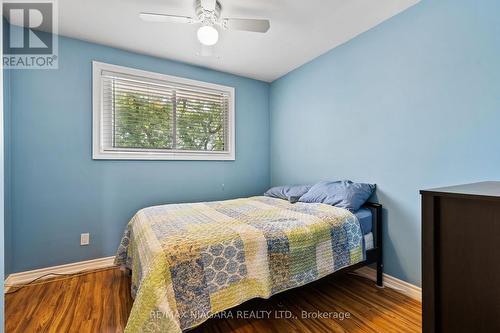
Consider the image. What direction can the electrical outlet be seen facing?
toward the camera

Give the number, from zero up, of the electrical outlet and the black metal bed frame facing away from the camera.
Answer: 0

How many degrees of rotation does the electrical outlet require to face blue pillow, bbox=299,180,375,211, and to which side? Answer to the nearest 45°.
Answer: approximately 45° to its left

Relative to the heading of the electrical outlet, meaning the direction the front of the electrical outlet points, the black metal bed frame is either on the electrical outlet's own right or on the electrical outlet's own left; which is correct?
on the electrical outlet's own left

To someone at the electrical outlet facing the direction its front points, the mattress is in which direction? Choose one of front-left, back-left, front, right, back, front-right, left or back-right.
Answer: front-left

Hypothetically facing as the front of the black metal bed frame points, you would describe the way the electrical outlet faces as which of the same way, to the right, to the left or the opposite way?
to the left

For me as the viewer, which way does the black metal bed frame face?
facing the viewer and to the left of the viewer
